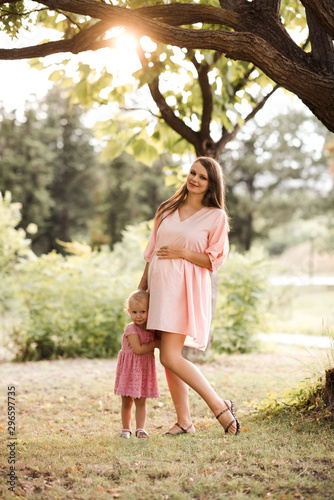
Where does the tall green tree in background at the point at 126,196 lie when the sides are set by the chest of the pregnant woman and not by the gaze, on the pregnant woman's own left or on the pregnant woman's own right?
on the pregnant woman's own right

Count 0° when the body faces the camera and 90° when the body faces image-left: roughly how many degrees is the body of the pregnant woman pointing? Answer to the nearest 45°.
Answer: approximately 45°

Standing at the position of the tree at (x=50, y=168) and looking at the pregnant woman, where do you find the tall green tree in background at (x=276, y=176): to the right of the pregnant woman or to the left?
left

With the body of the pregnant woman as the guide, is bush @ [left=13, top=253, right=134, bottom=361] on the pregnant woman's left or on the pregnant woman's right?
on the pregnant woman's right

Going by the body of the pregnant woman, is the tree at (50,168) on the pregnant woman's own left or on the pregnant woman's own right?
on the pregnant woman's own right
